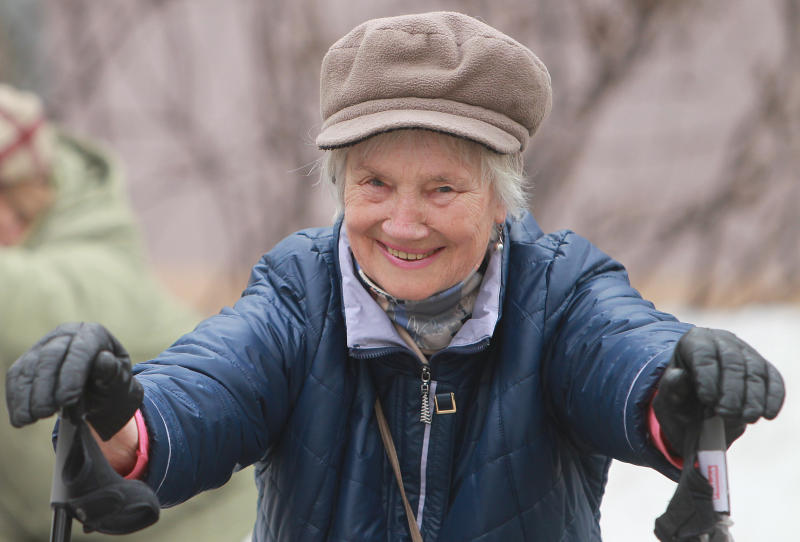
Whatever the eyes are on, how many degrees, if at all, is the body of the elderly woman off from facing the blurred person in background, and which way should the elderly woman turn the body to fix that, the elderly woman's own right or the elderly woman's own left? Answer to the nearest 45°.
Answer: approximately 135° to the elderly woman's own right

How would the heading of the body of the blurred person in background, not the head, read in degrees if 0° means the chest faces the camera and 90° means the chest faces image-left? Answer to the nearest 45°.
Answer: approximately 45°

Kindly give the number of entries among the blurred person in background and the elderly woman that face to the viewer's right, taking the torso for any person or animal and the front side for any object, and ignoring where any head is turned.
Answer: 0

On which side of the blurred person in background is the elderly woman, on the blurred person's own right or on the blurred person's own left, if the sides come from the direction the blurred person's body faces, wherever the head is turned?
on the blurred person's own left
